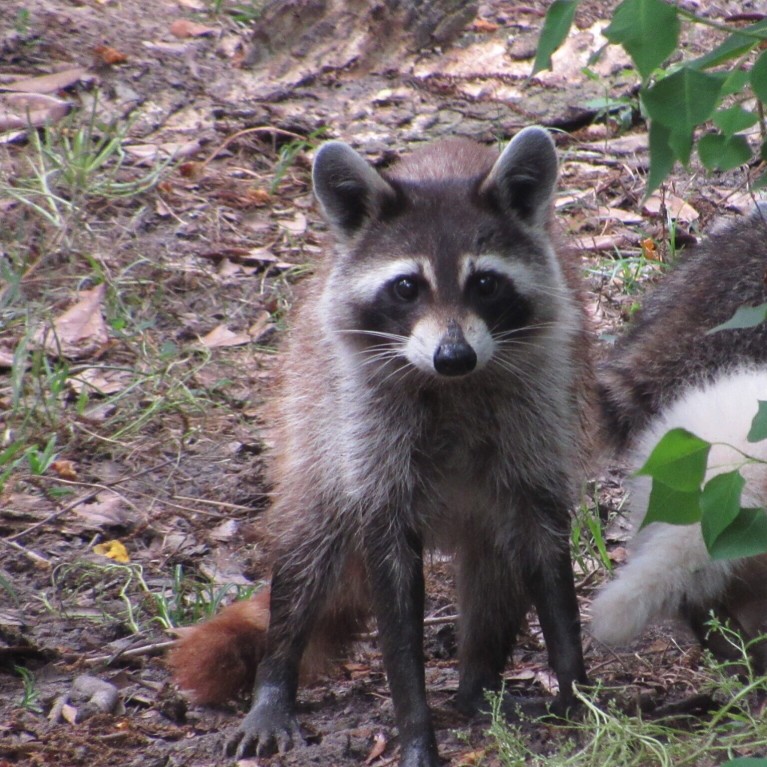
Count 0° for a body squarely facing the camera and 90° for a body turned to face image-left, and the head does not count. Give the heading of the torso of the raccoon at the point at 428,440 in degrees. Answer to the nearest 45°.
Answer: approximately 0°

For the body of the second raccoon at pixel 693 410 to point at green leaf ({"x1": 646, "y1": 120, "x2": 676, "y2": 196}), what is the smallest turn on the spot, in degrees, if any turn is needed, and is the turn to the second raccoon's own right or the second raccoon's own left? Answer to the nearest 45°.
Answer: approximately 90° to the second raccoon's own right

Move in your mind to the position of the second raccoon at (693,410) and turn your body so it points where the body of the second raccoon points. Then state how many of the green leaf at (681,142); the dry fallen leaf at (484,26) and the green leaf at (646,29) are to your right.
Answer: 2

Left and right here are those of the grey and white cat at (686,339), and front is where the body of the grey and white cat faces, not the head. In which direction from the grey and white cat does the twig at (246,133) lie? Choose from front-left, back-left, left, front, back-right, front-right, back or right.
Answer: back-left

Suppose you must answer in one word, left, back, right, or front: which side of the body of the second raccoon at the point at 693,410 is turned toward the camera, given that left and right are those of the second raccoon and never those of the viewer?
right

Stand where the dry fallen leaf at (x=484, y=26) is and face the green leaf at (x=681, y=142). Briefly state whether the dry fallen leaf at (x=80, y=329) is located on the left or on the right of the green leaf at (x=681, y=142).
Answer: right

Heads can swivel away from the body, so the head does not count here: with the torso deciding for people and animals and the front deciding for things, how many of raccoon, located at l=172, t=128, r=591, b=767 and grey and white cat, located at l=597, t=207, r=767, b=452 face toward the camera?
1

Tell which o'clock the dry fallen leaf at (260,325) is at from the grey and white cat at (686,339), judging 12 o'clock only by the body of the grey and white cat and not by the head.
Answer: The dry fallen leaf is roughly at 7 o'clock from the grey and white cat.

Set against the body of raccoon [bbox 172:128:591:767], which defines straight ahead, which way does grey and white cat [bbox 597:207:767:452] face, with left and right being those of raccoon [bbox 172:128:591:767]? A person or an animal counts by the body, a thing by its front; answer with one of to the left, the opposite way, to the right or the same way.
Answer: to the left

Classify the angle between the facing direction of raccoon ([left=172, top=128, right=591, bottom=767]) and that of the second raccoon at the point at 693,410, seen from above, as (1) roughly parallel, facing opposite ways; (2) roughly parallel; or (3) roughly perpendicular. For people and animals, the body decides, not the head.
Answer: roughly perpendicular
